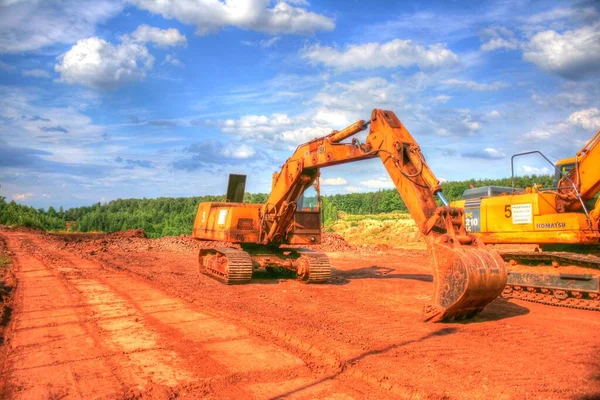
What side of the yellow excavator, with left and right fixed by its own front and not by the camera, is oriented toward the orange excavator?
back

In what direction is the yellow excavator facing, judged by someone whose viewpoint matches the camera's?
facing to the right of the viewer

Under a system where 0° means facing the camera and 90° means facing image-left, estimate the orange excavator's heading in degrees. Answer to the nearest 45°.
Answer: approximately 315°

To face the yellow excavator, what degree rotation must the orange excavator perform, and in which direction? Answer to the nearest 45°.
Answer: approximately 45° to its left
